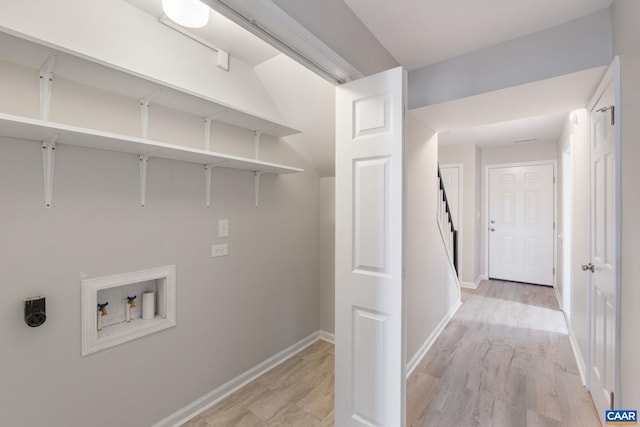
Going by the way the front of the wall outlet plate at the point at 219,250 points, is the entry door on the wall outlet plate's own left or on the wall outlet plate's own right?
on the wall outlet plate's own left

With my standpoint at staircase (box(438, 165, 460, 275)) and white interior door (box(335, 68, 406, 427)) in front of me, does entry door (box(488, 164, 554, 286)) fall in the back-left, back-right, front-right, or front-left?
back-left

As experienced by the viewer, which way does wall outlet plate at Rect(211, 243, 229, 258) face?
facing the viewer and to the right of the viewer

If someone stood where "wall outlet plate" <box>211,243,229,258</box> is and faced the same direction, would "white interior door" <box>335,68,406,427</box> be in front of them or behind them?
in front

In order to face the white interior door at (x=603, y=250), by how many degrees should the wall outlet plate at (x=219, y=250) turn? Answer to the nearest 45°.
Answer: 0° — it already faces it

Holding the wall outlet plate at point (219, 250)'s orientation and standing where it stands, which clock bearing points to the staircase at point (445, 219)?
The staircase is roughly at 10 o'clock from the wall outlet plate.

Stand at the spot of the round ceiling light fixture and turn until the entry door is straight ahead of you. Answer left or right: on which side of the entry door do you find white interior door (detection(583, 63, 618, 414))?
right
